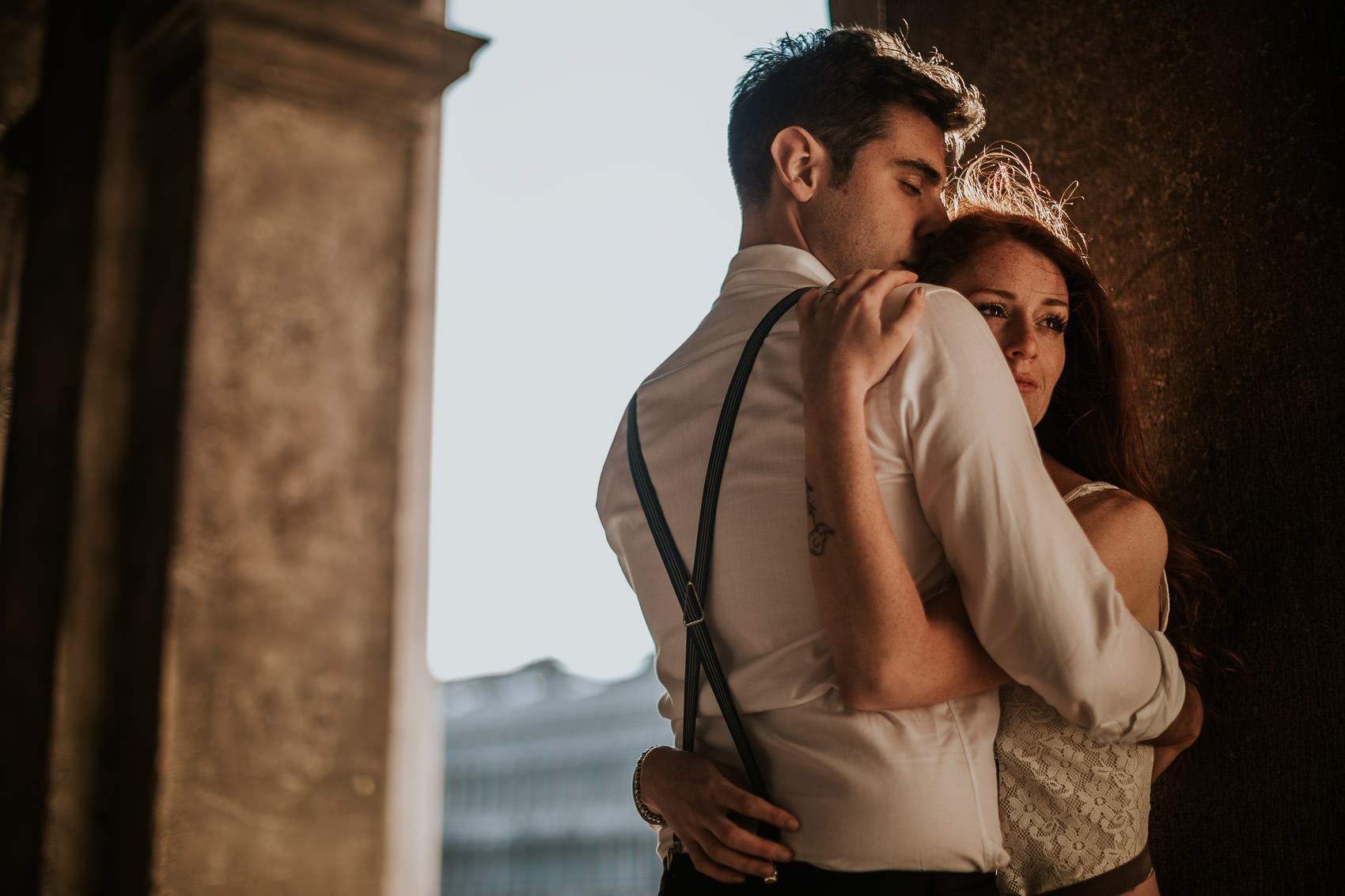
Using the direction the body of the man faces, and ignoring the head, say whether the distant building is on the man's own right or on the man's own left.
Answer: on the man's own left

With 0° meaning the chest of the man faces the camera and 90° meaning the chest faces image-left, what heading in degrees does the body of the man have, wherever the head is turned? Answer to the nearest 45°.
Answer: approximately 225°

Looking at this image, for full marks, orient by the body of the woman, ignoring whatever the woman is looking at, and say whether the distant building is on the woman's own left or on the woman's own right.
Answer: on the woman's own right

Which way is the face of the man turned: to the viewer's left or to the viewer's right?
to the viewer's right

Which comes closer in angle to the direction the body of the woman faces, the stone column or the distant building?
the stone column

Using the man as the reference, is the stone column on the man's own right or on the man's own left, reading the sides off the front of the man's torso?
on the man's own left

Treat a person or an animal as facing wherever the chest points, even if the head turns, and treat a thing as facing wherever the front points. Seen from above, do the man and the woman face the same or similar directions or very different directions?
very different directions

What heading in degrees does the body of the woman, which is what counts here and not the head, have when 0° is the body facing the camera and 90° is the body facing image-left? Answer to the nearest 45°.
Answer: approximately 45°
